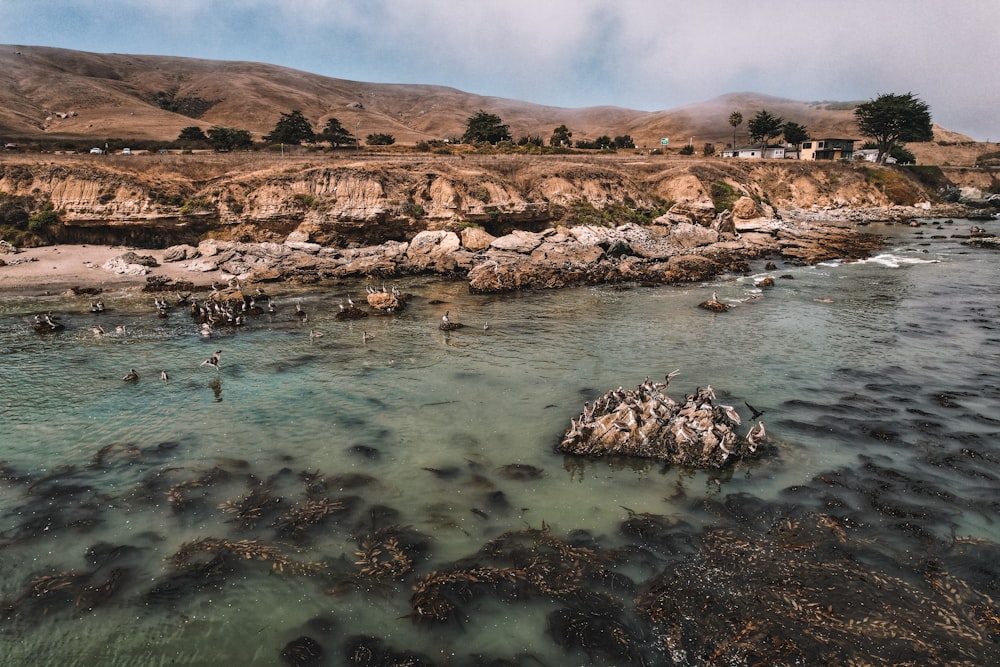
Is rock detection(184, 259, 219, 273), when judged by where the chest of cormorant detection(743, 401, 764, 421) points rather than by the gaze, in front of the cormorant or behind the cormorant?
behind

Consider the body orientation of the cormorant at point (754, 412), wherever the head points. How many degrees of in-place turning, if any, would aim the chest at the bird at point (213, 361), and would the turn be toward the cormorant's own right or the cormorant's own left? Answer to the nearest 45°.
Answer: approximately 180°

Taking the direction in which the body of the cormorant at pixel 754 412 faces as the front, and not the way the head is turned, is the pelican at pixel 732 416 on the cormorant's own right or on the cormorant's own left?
on the cormorant's own right

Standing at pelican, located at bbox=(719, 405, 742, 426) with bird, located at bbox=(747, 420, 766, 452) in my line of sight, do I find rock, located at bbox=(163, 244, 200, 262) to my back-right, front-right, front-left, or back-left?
back-right

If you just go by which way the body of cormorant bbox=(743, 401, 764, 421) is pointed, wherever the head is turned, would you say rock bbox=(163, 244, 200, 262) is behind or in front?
behind

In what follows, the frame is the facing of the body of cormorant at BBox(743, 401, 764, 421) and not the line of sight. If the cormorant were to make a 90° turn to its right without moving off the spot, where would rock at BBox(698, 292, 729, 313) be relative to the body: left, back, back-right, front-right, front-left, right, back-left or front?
back

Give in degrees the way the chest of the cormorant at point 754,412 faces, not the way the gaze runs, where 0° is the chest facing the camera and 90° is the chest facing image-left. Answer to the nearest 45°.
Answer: approximately 270°
